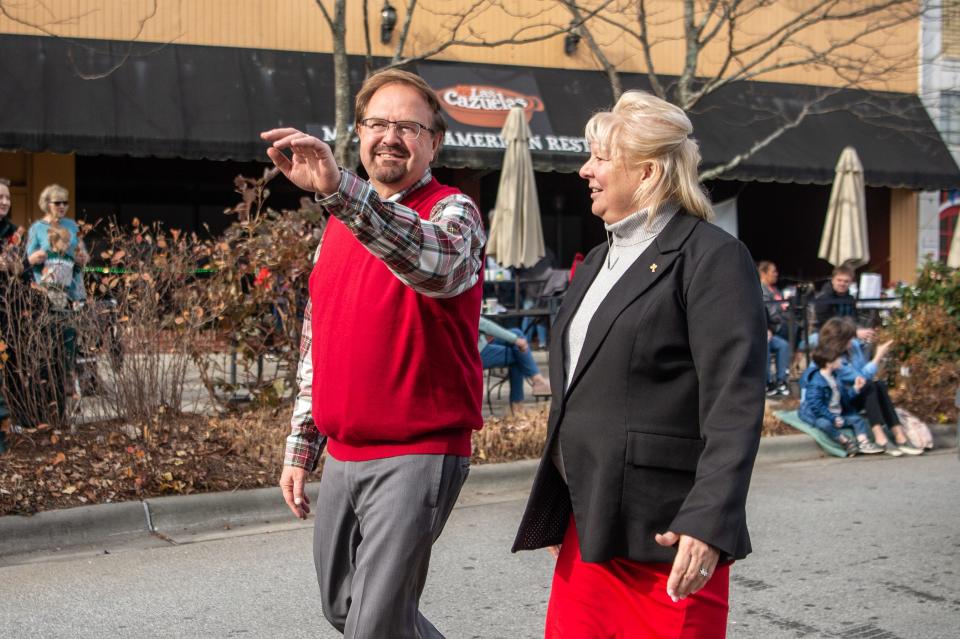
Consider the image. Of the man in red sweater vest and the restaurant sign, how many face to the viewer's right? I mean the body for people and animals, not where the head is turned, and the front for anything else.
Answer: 0

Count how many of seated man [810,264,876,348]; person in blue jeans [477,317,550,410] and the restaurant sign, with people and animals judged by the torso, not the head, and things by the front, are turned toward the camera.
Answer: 2

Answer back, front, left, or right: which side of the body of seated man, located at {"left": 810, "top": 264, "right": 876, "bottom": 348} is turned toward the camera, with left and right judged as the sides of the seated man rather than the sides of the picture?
front

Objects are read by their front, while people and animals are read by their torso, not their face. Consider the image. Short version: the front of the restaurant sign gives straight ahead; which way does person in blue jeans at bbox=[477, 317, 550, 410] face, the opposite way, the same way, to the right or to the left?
to the left

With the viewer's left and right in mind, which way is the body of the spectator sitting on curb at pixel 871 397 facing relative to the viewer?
facing the viewer and to the right of the viewer

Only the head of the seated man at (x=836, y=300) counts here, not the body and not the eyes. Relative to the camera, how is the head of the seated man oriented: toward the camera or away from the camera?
toward the camera

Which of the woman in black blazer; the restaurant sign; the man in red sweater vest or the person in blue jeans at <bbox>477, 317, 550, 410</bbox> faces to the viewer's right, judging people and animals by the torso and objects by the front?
the person in blue jeans

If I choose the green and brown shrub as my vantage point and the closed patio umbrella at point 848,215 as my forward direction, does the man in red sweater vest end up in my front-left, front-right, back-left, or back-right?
back-left

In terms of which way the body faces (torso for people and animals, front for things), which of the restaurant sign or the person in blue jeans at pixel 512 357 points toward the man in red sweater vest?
the restaurant sign

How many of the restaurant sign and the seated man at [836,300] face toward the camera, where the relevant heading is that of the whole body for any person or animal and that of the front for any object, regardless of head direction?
2

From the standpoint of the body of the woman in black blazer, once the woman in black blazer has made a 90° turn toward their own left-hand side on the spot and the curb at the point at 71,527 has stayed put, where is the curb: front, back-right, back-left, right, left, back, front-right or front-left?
back

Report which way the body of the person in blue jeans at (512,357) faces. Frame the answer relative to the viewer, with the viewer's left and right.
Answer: facing to the right of the viewer

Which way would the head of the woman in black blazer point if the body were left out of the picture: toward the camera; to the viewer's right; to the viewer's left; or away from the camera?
to the viewer's left

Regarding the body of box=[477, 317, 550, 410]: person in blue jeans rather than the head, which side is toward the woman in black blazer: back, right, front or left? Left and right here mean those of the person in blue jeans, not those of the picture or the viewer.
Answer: right

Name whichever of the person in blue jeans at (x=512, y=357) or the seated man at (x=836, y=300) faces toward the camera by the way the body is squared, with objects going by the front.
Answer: the seated man

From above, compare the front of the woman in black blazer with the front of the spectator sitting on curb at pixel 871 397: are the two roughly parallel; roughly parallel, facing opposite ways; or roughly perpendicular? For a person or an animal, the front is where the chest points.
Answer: roughly perpendicular
